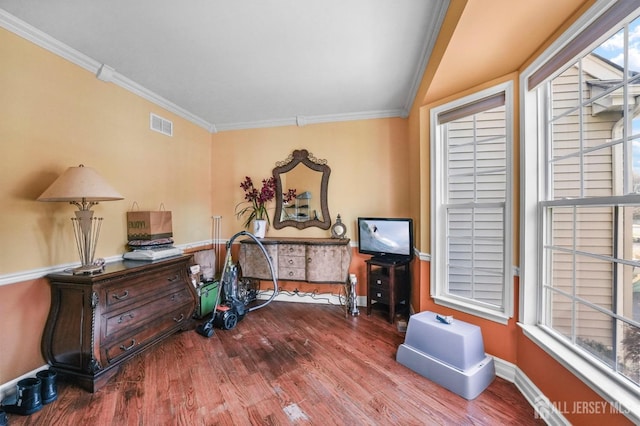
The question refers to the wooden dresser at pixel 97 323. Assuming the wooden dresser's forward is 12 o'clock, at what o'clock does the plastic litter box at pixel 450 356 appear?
The plastic litter box is roughly at 12 o'clock from the wooden dresser.

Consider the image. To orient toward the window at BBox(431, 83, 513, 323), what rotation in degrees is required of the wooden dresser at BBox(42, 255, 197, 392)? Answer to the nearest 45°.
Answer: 0° — it already faces it

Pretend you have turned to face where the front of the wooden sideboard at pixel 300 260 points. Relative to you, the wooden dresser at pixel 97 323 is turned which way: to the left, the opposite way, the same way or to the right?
to the left

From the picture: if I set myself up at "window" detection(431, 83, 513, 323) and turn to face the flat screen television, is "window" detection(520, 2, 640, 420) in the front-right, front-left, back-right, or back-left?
back-left

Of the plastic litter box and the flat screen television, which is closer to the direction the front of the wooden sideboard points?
the plastic litter box

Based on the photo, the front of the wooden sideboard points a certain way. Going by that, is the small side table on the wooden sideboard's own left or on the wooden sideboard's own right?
on the wooden sideboard's own left

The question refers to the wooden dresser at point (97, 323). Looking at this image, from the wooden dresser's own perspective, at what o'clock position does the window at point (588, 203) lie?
The window is roughly at 12 o'clock from the wooden dresser.
